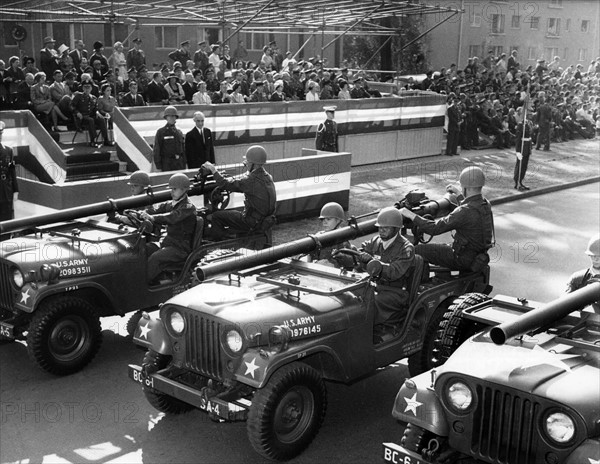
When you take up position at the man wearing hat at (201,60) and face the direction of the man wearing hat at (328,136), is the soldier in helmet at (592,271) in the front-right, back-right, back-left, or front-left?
front-right

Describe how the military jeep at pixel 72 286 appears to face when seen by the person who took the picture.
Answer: facing the viewer and to the left of the viewer

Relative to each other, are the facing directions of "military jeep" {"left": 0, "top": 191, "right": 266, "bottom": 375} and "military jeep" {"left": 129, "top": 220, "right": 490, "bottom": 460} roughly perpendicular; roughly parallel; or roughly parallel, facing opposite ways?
roughly parallel

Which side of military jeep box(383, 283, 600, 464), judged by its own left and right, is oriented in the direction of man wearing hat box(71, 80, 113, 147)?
right

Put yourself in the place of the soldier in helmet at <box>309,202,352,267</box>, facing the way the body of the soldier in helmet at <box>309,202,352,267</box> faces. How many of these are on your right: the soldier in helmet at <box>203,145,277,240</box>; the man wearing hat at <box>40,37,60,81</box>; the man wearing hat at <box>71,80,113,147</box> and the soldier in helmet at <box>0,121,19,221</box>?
4

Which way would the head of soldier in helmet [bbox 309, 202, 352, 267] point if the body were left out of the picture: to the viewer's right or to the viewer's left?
to the viewer's left

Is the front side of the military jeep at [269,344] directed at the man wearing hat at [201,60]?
no

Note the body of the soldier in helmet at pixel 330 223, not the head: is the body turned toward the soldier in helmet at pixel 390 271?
no

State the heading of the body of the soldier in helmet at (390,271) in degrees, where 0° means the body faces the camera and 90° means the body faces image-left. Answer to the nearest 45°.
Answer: approximately 45°

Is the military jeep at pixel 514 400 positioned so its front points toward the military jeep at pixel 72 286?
no

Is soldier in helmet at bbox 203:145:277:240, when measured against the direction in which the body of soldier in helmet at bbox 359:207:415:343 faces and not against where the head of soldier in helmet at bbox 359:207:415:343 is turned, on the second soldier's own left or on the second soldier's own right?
on the second soldier's own right

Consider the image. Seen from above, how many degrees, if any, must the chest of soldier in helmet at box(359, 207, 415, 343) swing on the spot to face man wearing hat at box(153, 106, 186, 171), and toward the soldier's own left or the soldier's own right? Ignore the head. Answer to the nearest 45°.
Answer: approximately 90° to the soldier's own right

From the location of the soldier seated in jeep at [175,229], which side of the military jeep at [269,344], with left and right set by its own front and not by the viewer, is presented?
right

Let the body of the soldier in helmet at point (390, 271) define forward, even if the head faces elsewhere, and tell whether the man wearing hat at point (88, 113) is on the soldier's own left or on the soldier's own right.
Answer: on the soldier's own right

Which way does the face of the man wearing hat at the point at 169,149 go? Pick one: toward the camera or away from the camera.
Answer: toward the camera

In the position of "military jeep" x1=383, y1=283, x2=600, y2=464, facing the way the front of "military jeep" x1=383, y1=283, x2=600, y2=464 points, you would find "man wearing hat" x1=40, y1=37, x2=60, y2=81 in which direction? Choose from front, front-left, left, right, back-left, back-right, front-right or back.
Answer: right

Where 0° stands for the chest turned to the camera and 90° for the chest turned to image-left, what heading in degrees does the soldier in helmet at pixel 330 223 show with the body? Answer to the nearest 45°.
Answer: approximately 45°
